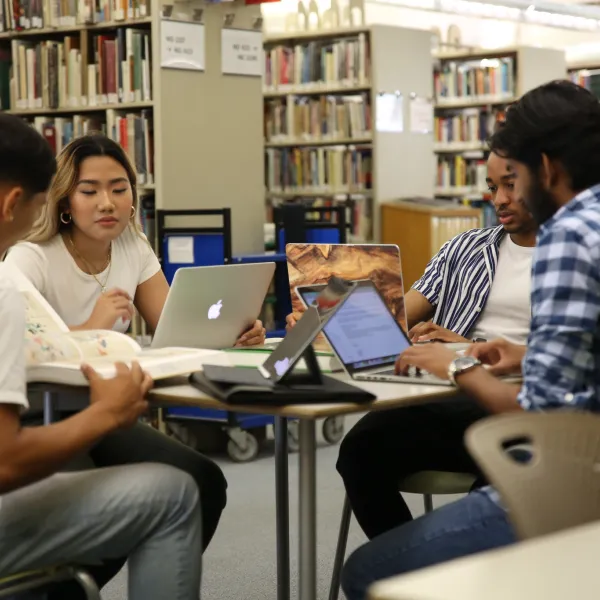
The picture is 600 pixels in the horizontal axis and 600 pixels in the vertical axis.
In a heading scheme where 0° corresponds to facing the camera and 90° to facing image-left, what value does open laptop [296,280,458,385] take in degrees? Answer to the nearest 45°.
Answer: approximately 315°

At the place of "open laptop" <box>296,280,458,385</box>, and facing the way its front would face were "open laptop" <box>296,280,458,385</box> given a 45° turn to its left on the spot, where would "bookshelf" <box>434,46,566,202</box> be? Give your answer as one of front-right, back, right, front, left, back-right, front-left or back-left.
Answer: left

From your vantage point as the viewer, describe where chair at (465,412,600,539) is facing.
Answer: facing away from the viewer and to the left of the viewer

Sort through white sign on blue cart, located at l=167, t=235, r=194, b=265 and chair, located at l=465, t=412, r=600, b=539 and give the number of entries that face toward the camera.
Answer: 1

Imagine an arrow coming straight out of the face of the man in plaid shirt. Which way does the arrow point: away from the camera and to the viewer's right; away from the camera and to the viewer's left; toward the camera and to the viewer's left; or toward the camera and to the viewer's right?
away from the camera and to the viewer's left

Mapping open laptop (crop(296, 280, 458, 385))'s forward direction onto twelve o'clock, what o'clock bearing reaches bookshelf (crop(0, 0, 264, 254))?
The bookshelf is roughly at 7 o'clock from the open laptop.

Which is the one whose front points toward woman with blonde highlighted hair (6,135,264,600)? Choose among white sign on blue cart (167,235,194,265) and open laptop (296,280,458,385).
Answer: the white sign on blue cart

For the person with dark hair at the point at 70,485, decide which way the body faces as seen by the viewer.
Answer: to the viewer's right

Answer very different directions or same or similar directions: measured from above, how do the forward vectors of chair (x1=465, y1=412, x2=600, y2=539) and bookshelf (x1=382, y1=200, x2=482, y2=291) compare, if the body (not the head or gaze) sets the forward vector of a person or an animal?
very different directions
